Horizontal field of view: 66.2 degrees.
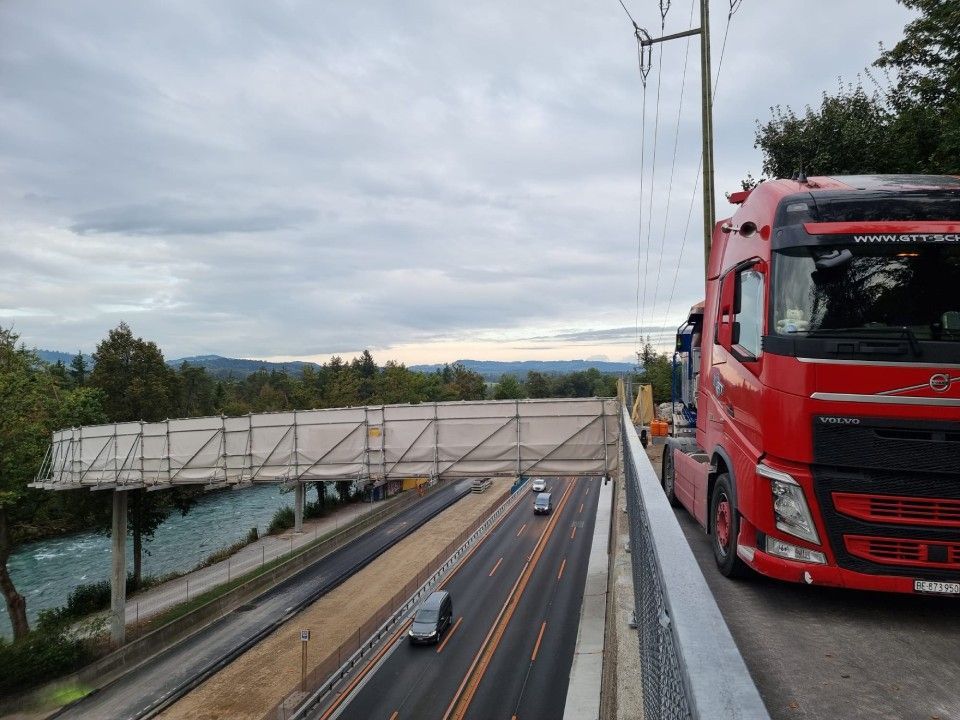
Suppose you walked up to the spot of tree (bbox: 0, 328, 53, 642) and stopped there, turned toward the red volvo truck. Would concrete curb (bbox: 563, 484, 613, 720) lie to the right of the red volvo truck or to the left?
left

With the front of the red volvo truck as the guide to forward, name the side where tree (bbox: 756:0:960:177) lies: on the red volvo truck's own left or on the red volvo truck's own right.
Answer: on the red volvo truck's own left

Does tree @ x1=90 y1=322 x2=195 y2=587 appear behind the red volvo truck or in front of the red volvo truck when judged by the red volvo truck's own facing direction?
behind

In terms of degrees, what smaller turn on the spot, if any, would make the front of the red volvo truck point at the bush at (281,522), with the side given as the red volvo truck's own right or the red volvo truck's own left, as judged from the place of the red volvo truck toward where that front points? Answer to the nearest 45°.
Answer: approximately 180°

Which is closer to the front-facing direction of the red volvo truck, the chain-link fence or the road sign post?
the chain-link fence

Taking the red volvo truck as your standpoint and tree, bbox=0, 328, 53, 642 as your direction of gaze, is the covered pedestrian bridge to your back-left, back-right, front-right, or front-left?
front-right

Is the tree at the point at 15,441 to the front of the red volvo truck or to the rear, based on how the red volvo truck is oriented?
to the rear

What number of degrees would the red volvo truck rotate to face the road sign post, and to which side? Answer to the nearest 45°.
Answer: approximately 180°

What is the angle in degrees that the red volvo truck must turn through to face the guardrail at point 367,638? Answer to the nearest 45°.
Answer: approximately 180°

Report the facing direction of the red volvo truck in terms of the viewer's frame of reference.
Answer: facing the viewer and to the right of the viewer

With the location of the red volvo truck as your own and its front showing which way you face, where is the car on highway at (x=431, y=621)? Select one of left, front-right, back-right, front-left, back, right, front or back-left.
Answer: back
